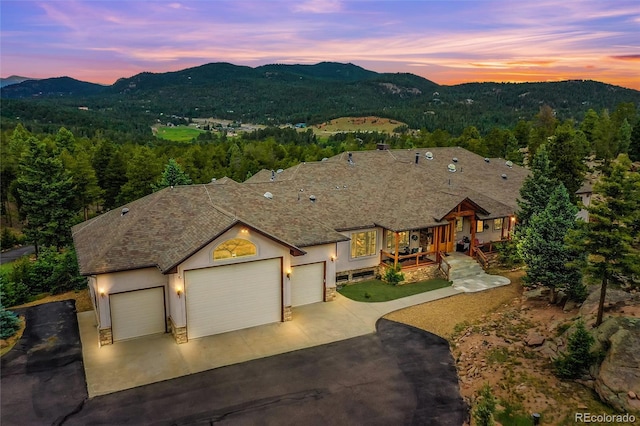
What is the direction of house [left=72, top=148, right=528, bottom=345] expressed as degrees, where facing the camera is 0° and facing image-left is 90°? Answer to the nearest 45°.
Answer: approximately 315°

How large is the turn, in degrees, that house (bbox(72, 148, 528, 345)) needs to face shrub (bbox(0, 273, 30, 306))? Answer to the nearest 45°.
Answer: approximately 135° to its right

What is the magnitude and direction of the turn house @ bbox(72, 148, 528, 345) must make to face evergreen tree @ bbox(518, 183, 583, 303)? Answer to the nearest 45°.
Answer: approximately 45° to its left

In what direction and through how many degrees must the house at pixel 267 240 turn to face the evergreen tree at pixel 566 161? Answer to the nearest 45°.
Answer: approximately 90° to its left

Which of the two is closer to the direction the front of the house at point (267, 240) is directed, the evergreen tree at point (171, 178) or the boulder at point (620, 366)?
the boulder

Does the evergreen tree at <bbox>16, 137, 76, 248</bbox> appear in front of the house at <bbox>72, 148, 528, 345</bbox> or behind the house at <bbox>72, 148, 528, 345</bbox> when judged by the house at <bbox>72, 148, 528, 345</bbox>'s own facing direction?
behind

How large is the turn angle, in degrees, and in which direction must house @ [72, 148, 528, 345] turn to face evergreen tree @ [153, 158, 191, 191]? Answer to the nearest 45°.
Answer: approximately 180°
